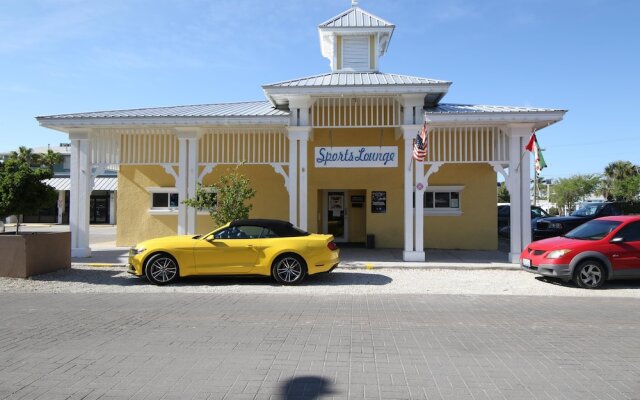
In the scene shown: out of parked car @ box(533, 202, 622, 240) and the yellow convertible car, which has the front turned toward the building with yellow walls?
the parked car

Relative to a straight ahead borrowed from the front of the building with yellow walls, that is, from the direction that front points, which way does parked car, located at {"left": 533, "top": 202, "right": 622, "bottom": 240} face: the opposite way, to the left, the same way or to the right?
to the right

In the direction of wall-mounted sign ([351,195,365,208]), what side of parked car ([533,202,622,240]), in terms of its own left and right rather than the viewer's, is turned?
front

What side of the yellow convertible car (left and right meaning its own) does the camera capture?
left

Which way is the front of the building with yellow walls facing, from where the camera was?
facing the viewer

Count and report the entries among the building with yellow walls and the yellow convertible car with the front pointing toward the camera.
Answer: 1

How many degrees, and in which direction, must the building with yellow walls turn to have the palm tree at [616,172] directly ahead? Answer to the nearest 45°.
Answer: approximately 135° to its left

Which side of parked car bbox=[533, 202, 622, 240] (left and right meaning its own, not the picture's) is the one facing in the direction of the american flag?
front

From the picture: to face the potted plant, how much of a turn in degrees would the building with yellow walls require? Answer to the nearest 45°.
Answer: approximately 45° to its right

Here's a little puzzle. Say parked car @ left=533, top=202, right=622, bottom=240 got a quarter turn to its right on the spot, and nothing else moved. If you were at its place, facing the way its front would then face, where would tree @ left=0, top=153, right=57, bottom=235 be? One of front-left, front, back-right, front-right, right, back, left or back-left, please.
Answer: left

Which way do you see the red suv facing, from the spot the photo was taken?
facing the viewer and to the left of the viewer
